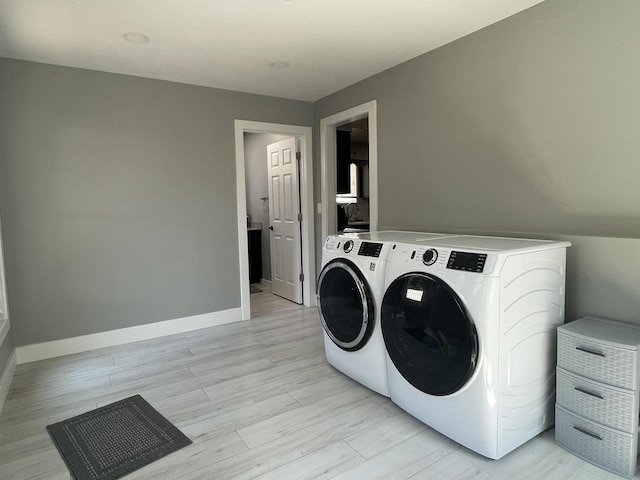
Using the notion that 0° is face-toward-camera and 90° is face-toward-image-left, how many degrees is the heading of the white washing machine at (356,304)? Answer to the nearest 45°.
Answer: approximately 45°

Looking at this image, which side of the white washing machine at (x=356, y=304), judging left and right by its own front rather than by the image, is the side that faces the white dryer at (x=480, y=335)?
left

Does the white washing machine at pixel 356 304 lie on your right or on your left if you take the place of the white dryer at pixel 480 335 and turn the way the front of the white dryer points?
on your right

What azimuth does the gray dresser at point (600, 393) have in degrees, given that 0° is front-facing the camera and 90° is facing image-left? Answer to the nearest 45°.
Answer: approximately 45°

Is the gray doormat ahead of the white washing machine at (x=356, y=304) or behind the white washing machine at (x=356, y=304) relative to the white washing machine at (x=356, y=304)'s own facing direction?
ahead

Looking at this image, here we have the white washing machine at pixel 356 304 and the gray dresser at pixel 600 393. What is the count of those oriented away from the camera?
0

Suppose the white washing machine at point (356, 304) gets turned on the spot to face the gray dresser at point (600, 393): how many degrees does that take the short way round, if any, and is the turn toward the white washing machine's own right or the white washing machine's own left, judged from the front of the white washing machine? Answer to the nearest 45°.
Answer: approximately 90° to the white washing machine's own left

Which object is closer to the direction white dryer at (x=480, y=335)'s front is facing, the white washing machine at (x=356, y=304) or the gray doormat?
the gray doormat

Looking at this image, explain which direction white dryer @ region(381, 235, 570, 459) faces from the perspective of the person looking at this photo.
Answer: facing the viewer and to the left of the viewer

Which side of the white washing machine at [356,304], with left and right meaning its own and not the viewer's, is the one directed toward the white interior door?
right

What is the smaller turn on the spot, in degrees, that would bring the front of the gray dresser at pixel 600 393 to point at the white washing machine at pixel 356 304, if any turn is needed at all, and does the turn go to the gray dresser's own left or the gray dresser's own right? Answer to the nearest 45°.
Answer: approximately 45° to the gray dresser's own right

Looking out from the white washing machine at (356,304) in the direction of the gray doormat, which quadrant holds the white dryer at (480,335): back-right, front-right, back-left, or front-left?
back-left
